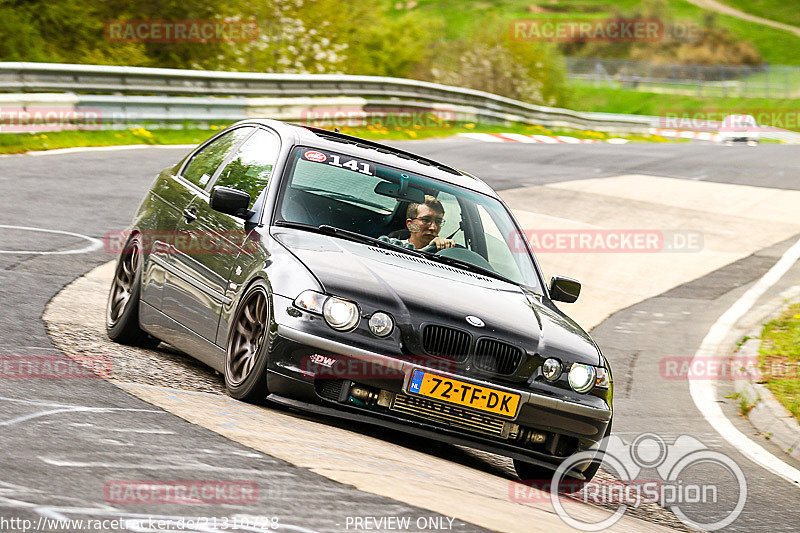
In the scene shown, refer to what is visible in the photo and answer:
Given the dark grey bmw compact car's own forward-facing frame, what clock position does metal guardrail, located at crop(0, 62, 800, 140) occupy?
The metal guardrail is roughly at 7 o'clock from the dark grey bmw compact car.

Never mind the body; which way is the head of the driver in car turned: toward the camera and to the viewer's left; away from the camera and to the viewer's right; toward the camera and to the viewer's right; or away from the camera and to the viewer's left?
toward the camera and to the viewer's right

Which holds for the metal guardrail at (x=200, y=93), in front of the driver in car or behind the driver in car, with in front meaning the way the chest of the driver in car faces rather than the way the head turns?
behind

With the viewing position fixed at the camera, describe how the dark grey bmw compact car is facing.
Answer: facing the viewer and to the right of the viewer
